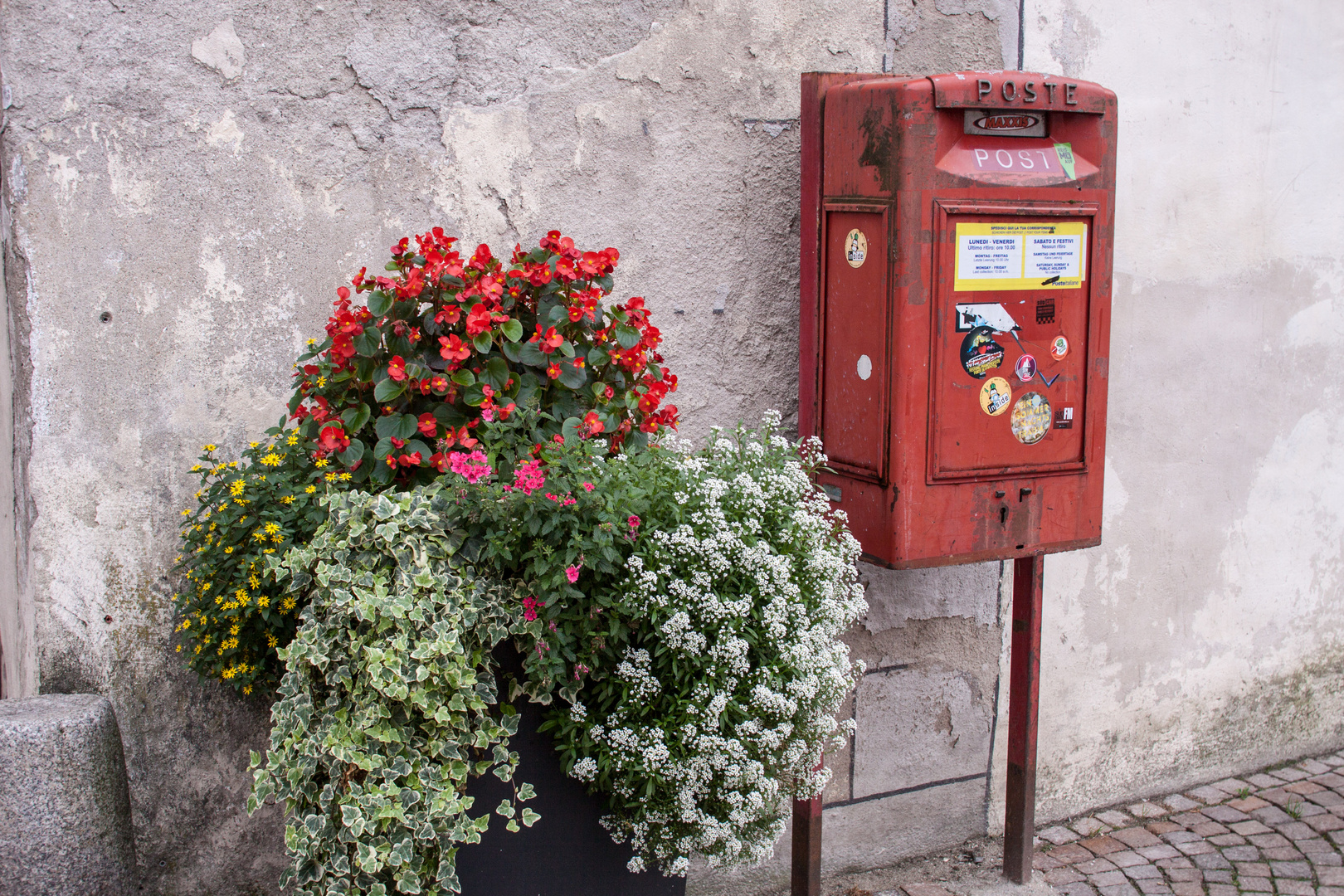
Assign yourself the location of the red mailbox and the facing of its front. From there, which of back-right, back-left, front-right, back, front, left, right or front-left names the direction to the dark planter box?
right

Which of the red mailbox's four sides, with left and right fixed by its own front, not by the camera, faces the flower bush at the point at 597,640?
right

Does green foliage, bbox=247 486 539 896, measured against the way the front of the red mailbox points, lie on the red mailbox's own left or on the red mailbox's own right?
on the red mailbox's own right

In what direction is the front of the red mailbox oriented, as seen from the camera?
facing the viewer and to the right of the viewer

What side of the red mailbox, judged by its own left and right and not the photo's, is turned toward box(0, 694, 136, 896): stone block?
right
